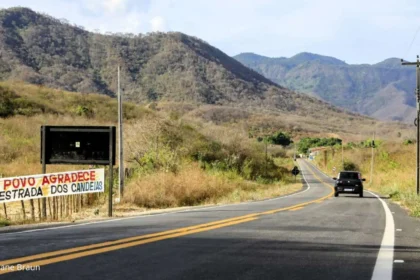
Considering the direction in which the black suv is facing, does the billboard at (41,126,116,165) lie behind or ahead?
behind

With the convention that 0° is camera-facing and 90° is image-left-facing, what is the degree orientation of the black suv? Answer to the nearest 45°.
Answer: approximately 180°

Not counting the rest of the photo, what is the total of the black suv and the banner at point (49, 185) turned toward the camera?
1

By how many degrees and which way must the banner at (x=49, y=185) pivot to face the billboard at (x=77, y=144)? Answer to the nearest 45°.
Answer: approximately 135° to its left

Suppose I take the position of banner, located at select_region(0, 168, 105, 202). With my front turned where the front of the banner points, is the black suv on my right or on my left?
on my left

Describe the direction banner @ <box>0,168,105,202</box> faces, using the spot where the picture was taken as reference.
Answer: facing the viewer
